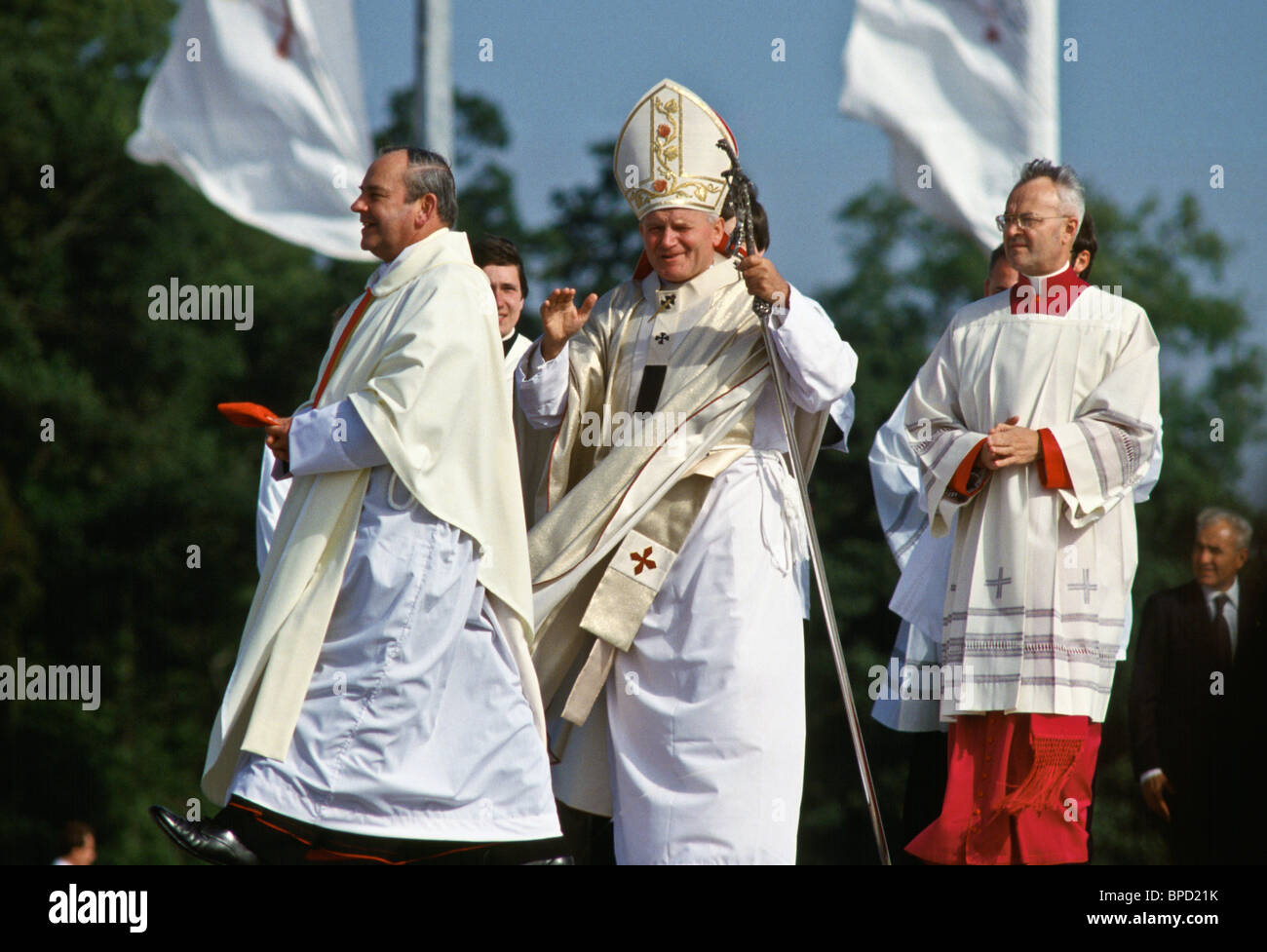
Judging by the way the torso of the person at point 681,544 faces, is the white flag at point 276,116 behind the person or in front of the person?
behind

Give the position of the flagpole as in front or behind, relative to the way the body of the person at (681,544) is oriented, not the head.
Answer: behind

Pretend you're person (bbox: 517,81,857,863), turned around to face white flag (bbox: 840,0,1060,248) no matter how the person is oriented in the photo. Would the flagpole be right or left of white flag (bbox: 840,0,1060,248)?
left

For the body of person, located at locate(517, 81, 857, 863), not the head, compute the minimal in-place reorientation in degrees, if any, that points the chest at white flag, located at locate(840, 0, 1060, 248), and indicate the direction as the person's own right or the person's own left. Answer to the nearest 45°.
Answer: approximately 135° to the person's own left

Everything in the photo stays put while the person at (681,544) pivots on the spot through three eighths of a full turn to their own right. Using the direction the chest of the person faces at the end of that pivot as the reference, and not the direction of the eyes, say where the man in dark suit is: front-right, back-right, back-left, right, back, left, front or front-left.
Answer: right

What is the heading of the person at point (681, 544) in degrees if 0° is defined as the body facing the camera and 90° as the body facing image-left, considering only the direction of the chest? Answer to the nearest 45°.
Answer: approximately 0°
